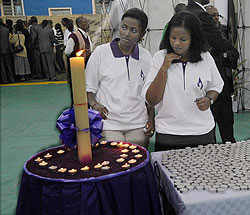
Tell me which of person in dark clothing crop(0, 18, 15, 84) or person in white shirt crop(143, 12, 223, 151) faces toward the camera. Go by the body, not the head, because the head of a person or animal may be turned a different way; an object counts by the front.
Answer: the person in white shirt

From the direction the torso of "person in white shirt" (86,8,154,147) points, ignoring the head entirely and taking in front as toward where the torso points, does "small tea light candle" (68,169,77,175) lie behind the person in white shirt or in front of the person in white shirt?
in front

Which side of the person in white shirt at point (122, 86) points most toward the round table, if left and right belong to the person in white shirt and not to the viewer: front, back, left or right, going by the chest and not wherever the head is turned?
front

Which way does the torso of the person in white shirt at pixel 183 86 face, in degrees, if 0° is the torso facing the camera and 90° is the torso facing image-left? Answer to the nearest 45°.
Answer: approximately 0°

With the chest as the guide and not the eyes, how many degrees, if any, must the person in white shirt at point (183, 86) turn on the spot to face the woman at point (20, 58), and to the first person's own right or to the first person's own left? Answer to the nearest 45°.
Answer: approximately 135° to the first person's own right

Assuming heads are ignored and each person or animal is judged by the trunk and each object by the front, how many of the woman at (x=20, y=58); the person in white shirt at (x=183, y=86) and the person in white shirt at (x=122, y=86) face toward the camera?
2

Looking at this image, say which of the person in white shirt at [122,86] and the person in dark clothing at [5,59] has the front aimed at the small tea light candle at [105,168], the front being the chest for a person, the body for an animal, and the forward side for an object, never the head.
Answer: the person in white shirt

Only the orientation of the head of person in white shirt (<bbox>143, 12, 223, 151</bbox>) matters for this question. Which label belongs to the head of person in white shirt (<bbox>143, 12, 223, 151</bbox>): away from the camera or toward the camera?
toward the camera

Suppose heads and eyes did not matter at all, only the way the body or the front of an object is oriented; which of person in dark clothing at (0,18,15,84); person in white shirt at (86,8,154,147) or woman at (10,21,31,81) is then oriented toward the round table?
the person in white shirt
